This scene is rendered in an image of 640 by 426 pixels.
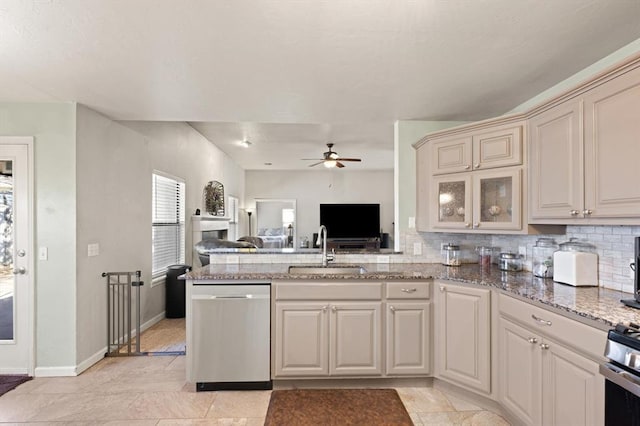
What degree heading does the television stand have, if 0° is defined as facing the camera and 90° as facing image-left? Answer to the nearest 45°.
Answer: approximately 0°

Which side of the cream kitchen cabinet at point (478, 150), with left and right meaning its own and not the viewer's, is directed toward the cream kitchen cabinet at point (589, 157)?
left

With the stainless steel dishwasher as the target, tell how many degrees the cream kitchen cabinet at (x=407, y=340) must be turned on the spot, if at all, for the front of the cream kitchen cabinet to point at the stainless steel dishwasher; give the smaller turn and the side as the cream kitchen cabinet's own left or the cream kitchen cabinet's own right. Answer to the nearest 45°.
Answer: approximately 90° to the cream kitchen cabinet's own right

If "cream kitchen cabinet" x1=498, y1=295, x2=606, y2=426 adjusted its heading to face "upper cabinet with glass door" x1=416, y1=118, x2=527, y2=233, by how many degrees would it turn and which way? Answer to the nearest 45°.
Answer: approximately 90° to its right

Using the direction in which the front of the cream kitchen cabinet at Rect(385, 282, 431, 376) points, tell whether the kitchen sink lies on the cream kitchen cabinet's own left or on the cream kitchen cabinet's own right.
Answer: on the cream kitchen cabinet's own right

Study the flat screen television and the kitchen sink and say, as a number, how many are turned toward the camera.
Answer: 2

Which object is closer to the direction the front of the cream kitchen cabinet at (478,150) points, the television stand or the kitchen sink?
the kitchen sink

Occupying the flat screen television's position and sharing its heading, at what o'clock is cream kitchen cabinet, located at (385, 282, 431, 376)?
The cream kitchen cabinet is roughly at 12 o'clock from the flat screen television.

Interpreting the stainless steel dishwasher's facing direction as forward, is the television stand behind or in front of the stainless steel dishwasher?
behind
